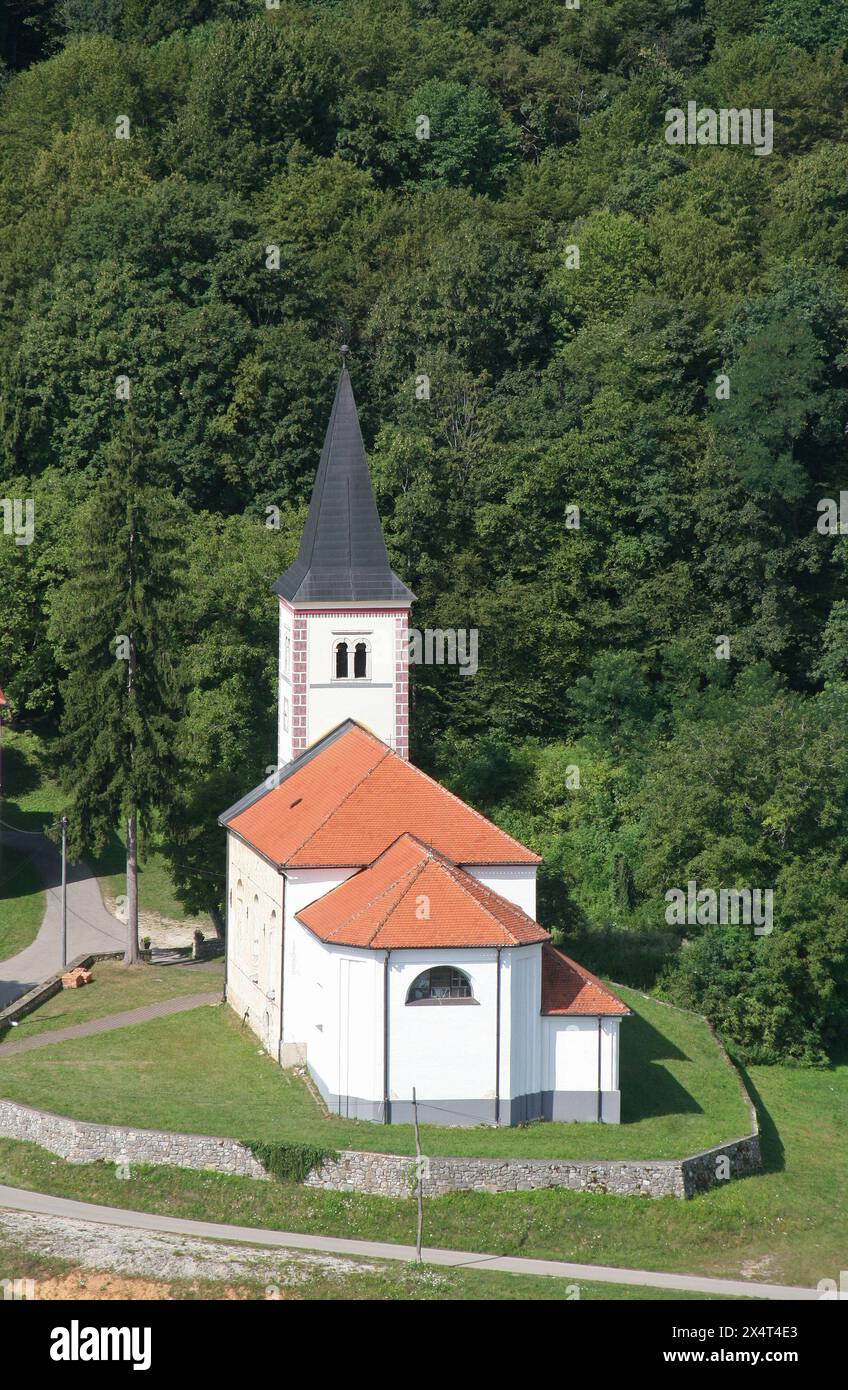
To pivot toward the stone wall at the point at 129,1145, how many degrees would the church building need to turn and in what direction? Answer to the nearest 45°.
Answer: approximately 90° to its left

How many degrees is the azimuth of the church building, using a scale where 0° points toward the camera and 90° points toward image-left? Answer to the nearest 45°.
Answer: approximately 180°

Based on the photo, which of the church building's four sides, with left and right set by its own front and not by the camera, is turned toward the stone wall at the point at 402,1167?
back
